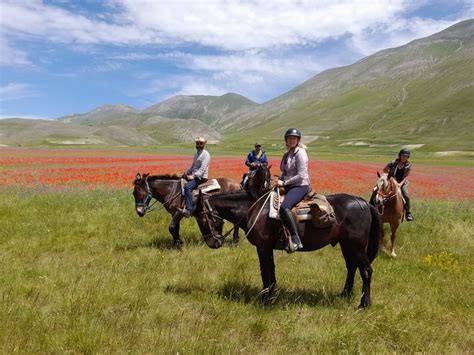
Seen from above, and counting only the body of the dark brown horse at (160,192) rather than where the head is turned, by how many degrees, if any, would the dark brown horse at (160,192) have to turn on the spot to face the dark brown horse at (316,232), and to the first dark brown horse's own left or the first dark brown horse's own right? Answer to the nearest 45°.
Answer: approximately 135° to the first dark brown horse's own left

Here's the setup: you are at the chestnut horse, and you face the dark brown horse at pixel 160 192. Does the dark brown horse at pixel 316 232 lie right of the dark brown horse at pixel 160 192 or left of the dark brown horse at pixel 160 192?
left

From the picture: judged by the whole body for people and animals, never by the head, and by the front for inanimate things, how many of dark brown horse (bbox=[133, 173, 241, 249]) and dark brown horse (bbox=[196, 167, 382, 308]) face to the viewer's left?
2

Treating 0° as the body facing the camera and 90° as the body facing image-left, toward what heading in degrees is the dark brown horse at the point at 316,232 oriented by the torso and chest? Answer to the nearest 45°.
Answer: approximately 90°

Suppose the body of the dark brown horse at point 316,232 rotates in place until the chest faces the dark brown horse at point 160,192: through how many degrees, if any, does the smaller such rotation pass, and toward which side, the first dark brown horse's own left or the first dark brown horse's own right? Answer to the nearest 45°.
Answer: approximately 45° to the first dark brown horse's own right

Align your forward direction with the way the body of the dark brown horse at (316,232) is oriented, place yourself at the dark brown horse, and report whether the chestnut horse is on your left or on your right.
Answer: on your right

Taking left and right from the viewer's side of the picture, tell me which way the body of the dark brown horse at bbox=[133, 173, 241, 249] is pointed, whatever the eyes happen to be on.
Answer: facing to the left of the viewer

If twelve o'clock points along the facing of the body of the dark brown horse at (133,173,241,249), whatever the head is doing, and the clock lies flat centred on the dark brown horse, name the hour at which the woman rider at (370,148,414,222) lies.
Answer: The woman rider is roughly at 6 o'clock from the dark brown horse.
